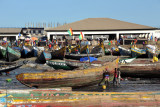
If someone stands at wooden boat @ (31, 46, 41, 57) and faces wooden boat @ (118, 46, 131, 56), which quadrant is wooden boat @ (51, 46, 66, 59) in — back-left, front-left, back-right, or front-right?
front-right

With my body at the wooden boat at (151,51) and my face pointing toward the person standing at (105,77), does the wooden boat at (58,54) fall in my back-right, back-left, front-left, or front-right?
front-right

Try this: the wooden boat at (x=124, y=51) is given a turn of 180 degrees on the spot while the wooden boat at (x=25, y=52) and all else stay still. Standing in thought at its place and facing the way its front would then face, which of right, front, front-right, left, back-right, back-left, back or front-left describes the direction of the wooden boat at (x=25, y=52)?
back-left

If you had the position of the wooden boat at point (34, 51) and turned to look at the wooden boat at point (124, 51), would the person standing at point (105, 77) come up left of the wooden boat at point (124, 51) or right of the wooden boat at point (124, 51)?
right

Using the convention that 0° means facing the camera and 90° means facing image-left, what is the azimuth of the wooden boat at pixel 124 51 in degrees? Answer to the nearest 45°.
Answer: approximately 45°

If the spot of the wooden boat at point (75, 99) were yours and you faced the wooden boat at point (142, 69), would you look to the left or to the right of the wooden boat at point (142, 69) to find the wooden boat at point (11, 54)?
left
